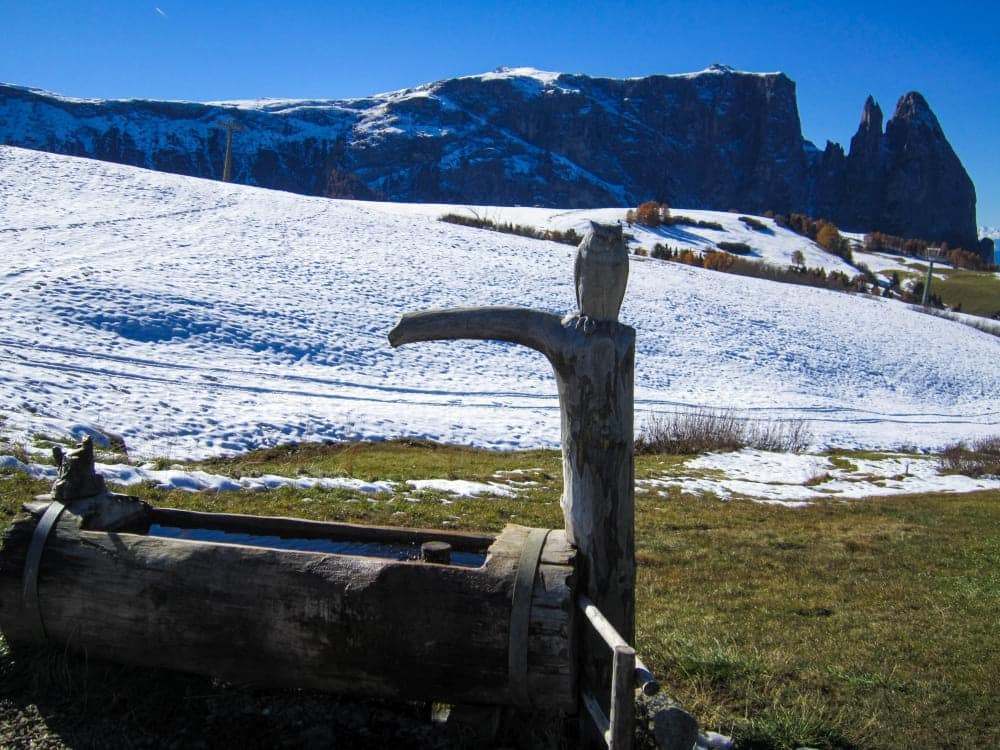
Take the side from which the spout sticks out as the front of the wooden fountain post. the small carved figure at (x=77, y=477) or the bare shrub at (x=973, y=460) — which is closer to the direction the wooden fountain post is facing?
the small carved figure

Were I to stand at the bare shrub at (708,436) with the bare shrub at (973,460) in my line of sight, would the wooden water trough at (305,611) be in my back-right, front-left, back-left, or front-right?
back-right

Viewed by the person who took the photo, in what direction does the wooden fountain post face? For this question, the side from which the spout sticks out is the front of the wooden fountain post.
facing to the left of the viewer

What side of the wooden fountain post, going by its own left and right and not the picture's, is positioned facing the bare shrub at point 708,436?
right

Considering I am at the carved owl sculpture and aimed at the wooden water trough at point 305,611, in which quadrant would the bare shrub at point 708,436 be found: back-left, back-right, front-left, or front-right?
back-right
